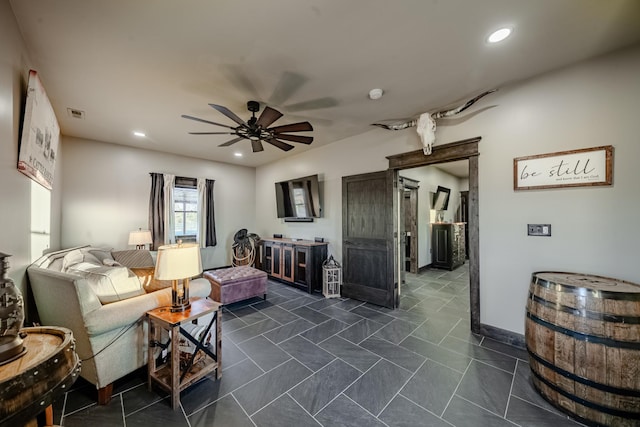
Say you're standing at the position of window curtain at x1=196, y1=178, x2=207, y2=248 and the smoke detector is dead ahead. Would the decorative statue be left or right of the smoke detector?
right

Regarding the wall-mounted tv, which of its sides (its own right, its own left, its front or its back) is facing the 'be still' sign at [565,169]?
left

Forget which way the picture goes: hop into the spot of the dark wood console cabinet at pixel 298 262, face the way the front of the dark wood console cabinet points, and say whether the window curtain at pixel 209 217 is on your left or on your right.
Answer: on your right

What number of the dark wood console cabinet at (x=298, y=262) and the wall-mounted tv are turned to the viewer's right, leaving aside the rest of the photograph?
0

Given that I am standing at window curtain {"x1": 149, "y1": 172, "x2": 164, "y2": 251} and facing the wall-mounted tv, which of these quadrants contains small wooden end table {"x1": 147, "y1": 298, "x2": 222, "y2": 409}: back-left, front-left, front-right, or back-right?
front-right

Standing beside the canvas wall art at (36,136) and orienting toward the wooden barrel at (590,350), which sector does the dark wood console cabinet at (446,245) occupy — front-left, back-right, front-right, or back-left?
front-left

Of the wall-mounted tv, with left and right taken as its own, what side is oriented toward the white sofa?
front

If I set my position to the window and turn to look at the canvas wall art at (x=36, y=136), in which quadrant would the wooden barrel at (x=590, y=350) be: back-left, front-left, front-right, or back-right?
front-left

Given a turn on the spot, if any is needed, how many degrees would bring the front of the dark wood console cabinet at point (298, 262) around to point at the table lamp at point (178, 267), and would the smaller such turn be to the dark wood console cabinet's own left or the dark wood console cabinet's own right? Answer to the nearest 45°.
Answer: approximately 45° to the dark wood console cabinet's own left

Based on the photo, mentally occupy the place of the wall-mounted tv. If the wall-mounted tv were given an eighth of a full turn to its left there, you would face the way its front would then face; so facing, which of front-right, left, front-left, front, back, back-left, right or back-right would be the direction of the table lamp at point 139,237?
right

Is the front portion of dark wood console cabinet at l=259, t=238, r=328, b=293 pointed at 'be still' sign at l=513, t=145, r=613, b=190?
no

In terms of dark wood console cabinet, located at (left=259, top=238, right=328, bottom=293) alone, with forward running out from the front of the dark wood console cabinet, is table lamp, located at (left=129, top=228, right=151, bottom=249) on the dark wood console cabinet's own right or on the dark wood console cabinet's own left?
on the dark wood console cabinet's own right

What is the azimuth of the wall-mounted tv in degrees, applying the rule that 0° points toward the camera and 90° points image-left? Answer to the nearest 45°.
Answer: approximately 45°

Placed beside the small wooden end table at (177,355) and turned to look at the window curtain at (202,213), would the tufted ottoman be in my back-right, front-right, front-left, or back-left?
front-right

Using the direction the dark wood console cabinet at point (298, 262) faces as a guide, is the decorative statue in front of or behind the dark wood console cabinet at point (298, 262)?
in front

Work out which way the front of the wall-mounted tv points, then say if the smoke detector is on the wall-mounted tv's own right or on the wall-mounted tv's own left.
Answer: on the wall-mounted tv's own left

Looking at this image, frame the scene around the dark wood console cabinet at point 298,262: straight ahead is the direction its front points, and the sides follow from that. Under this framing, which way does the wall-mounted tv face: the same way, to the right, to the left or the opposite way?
the same way

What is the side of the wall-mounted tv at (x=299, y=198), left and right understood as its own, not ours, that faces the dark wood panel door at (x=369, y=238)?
left

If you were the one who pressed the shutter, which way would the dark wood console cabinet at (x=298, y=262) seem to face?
facing the viewer and to the left of the viewer

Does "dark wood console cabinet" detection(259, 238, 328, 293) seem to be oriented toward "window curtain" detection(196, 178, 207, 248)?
no

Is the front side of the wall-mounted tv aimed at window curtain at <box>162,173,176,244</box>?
no
